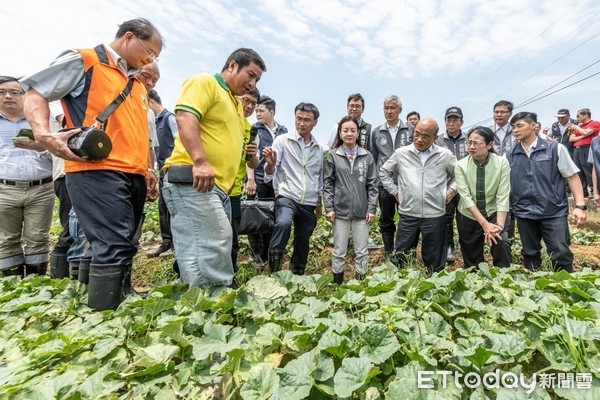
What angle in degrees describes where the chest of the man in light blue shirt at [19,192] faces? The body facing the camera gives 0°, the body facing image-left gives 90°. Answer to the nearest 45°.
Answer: approximately 0°

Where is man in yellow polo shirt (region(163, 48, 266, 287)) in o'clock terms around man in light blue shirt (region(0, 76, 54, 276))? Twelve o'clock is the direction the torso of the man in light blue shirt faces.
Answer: The man in yellow polo shirt is roughly at 11 o'clock from the man in light blue shirt.
